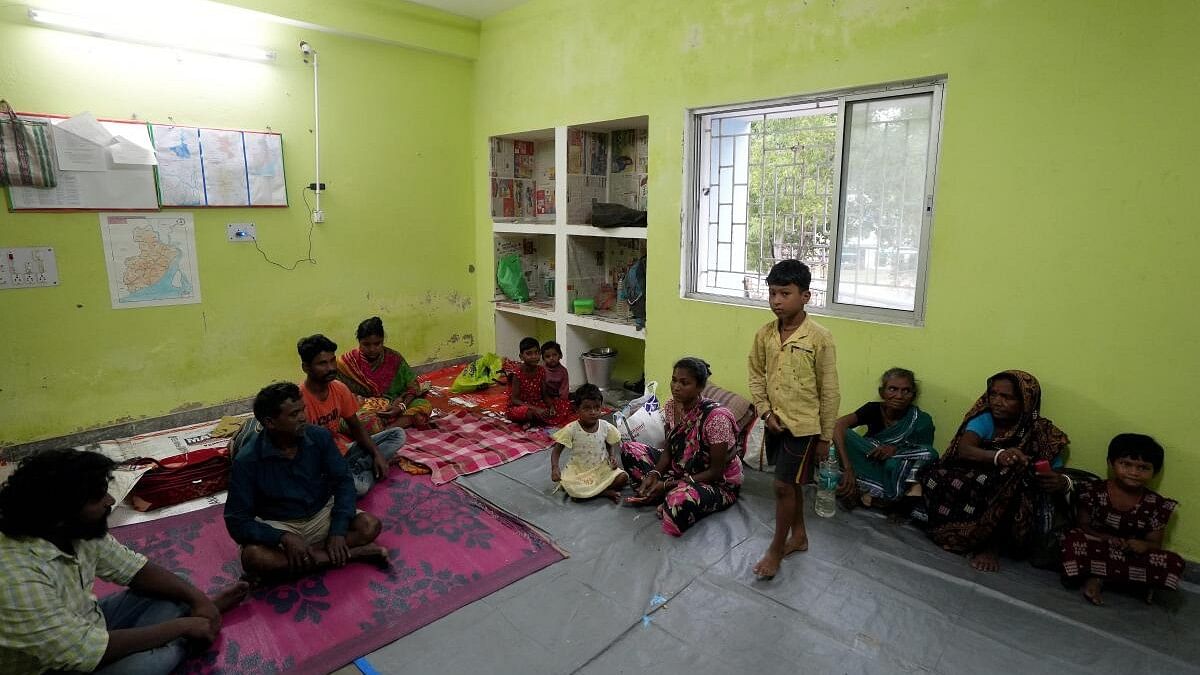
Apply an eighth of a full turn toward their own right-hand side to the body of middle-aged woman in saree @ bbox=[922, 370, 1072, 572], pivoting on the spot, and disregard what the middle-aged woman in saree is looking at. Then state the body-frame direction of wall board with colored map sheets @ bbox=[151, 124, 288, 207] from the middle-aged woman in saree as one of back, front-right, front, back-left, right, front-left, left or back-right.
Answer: front

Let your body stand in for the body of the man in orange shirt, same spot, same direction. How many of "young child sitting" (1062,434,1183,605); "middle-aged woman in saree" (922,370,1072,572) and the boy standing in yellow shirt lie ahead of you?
3

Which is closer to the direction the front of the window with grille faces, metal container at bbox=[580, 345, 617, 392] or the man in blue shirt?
the man in blue shirt

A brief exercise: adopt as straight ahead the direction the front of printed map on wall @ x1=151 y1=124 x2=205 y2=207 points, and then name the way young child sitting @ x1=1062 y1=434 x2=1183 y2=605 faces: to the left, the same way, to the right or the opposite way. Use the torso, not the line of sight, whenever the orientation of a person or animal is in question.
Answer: to the right

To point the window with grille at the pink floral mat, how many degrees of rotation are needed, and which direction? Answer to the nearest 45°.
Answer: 0° — it already faces it

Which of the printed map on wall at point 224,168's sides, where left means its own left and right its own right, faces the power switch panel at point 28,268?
right

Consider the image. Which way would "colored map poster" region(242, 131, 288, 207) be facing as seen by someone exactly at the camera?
facing the viewer

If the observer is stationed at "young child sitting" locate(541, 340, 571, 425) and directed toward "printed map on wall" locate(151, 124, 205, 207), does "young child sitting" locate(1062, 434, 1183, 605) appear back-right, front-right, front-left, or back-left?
back-left

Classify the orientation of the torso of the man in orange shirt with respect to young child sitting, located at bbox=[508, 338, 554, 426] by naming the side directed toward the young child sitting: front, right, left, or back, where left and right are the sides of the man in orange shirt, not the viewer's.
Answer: left

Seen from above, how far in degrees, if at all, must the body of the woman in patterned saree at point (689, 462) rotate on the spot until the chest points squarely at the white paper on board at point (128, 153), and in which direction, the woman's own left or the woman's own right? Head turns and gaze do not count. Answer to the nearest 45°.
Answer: approximately 45° to the woman's own right

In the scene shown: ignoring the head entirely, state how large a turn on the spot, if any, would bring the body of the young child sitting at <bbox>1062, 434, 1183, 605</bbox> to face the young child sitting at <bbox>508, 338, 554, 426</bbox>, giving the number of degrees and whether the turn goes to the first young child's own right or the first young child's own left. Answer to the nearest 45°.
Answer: approximately 90° to the first young child's own right

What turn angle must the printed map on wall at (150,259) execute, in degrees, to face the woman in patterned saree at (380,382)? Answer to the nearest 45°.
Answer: approximately 45° to its left
